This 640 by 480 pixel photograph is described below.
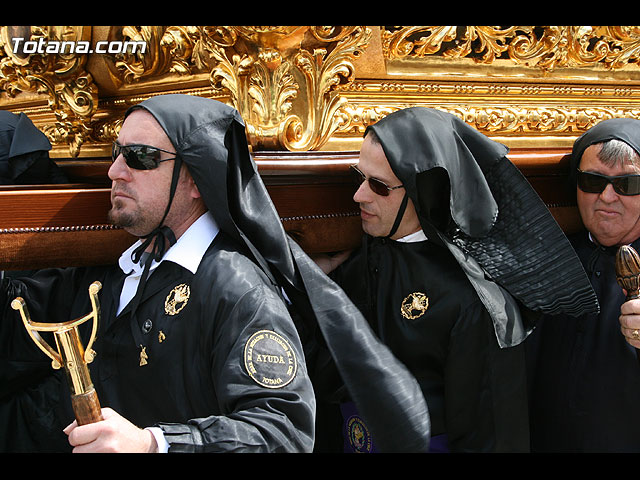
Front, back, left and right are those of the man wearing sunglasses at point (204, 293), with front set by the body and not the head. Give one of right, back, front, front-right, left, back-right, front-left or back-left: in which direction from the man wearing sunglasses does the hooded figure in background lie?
right

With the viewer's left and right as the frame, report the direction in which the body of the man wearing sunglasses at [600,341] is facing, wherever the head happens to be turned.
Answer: facing the viewer

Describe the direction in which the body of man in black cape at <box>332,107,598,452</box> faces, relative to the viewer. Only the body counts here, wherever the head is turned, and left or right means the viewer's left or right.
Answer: facing the viewer and to the left of the viewer

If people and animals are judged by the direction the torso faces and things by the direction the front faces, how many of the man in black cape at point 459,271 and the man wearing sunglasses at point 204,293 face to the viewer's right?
0

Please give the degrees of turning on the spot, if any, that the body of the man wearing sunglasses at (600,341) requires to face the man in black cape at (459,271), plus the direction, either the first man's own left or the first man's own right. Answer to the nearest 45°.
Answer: approximately 45° to the first man's own right

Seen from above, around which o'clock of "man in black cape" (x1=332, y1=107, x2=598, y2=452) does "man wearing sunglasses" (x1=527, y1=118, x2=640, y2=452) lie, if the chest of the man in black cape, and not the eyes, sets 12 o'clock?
The man wearing sunglasses is roughly at 6 o'clock from the man in black cape.

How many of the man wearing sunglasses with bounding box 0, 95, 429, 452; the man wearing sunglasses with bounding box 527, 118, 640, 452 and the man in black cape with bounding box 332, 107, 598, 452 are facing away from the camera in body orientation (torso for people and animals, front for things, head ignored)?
0

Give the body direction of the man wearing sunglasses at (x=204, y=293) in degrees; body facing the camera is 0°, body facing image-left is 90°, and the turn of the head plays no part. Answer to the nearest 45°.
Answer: approximately 45°

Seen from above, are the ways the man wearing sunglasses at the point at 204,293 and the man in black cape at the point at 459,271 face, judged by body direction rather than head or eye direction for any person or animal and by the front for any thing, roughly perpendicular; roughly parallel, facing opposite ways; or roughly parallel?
roughly parallel

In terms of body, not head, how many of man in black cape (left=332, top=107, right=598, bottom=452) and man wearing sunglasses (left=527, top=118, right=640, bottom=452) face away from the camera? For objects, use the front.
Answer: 0

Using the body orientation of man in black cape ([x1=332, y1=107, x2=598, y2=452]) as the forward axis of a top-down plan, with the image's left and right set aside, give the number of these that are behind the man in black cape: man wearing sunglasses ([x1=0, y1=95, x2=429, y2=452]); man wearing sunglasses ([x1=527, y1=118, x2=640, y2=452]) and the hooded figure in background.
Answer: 1

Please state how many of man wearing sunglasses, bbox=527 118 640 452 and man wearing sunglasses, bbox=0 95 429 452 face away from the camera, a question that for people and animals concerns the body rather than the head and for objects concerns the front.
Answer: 0
